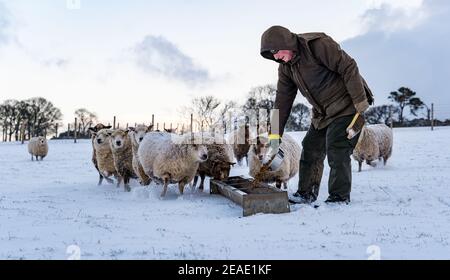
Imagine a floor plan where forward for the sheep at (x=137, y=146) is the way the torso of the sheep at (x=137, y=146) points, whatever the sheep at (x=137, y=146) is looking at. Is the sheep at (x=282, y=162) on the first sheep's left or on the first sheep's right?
on the first sheep's left

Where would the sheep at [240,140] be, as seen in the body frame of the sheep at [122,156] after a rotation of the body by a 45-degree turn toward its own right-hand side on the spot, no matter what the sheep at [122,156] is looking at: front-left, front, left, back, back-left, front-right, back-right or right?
back

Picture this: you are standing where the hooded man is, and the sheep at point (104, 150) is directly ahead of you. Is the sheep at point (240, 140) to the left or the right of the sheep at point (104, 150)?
right

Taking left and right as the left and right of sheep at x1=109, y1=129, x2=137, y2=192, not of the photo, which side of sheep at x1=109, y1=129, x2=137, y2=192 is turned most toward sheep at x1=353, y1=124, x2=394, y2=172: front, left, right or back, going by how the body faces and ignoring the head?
left

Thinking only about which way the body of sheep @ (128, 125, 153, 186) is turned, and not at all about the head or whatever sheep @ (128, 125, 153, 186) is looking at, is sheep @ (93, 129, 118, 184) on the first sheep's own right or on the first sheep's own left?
on the first sheep's own right

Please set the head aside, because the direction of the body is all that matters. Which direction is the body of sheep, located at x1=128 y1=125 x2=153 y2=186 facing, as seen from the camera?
toward the camera

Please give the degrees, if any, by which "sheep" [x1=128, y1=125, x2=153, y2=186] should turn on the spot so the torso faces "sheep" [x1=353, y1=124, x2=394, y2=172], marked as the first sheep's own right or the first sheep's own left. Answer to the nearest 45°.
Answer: approximately 90° to the first sheep's own left

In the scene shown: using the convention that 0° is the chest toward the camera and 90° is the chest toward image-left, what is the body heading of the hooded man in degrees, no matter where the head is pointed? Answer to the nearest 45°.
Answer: approximately 45°

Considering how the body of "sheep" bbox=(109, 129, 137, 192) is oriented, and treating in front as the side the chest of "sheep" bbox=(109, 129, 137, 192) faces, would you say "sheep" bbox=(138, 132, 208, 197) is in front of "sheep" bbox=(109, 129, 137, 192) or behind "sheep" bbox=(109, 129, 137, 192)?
in front

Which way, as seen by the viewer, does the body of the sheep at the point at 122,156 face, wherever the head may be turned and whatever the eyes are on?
toward the camera

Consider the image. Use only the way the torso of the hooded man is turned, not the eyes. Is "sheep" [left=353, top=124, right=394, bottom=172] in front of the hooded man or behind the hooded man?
behind

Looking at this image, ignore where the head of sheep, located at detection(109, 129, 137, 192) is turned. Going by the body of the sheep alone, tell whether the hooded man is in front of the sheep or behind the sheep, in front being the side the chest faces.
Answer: in front

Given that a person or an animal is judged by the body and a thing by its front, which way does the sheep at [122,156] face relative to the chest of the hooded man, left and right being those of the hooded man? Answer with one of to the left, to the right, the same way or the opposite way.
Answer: to the left

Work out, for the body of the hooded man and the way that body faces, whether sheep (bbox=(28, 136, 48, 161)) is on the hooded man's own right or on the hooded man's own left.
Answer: on the hooded man's own right
